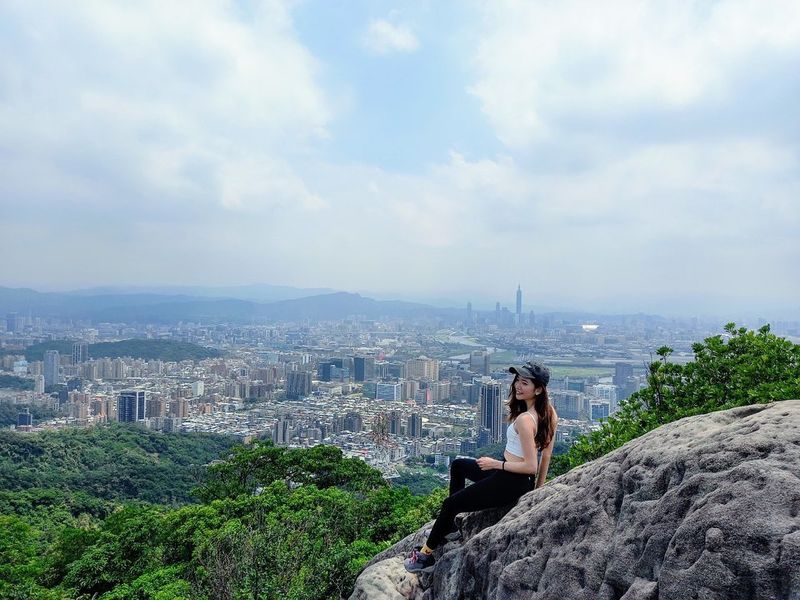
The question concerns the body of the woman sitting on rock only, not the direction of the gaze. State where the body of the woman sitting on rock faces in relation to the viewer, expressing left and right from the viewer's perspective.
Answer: facing to the left of the viewer

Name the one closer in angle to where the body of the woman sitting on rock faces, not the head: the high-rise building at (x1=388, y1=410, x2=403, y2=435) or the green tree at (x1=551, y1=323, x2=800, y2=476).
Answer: the high-rise building

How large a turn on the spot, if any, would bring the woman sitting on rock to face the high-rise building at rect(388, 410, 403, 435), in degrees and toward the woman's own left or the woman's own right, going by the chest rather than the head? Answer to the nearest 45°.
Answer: approximately 90° to the woman's own right

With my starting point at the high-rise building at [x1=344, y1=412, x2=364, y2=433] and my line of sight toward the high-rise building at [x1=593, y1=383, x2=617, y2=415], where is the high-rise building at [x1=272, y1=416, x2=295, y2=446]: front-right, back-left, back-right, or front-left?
back-right

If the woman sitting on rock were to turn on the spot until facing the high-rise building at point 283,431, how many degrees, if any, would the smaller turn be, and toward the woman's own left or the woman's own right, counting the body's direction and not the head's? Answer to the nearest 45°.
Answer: approximately 90° to the woman's own right

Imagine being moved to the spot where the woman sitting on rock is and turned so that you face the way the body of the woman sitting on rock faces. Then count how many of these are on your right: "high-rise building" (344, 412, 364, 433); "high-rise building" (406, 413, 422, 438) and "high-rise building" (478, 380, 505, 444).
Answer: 3

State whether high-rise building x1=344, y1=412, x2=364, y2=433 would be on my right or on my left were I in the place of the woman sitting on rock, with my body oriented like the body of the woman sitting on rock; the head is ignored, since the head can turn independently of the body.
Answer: on my right

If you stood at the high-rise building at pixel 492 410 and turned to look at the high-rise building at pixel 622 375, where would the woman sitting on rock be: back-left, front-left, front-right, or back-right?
back-right

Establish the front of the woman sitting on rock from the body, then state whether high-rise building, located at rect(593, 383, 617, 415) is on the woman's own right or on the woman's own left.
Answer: on the woman's own right
